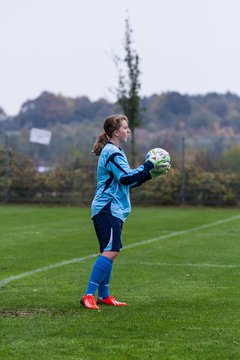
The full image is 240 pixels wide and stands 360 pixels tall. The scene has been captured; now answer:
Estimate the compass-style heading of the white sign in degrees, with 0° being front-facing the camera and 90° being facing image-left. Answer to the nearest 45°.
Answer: approximately 0°

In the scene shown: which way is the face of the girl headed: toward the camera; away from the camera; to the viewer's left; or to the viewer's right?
to the viewer's right

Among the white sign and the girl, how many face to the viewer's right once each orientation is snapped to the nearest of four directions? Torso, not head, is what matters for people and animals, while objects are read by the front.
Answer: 1

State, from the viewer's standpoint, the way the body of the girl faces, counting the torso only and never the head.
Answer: to the viewer's right

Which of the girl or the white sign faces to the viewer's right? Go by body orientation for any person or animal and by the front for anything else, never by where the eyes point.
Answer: the girl

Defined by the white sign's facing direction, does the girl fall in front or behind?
in front

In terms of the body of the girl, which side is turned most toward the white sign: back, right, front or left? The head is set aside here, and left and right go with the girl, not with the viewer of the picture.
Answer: left

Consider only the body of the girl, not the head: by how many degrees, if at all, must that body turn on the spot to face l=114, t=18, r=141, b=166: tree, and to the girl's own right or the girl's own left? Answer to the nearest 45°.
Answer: approximately 90° to the girl's own left

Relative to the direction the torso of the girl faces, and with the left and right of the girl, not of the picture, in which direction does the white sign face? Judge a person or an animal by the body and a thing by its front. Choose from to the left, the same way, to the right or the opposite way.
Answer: to the right
